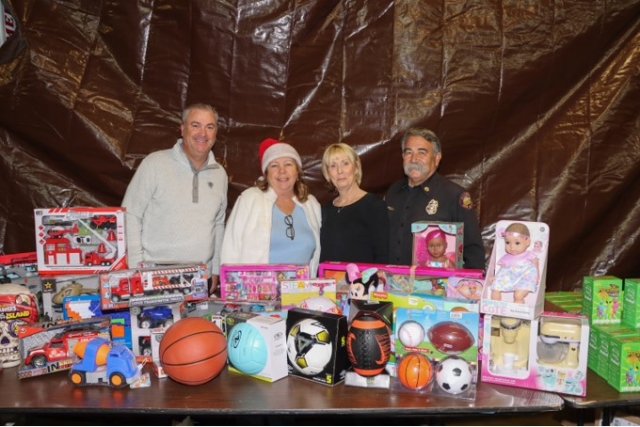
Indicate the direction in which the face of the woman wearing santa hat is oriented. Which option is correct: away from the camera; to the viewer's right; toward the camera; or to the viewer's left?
toward the camera

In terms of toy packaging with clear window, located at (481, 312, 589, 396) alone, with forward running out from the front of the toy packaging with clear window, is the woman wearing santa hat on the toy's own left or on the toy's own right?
on the toy's own right

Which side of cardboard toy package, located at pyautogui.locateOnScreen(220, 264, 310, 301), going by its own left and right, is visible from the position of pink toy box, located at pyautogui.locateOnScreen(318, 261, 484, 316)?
left

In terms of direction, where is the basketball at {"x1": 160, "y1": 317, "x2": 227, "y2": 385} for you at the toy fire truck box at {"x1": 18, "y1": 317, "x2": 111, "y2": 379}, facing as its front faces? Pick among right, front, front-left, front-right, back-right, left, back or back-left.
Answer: front-left

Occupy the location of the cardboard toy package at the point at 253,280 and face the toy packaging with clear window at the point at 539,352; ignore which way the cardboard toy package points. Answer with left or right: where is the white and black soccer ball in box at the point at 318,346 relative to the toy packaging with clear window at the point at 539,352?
right

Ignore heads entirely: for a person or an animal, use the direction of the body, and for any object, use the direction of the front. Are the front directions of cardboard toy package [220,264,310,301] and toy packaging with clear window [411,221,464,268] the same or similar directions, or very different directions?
same or similar directions

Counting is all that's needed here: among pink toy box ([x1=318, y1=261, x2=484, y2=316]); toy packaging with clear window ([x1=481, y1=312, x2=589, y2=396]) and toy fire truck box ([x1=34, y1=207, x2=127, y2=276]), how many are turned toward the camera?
3

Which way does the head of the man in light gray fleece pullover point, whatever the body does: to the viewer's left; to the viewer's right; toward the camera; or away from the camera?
toward the camera

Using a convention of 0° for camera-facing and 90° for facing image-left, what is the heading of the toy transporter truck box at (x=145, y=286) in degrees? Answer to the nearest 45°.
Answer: approximately 0°

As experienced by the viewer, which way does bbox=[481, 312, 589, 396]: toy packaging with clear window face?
facing the viewer

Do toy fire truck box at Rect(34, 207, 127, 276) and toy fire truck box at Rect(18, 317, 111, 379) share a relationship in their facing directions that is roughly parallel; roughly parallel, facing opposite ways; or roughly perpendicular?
roughly parallel

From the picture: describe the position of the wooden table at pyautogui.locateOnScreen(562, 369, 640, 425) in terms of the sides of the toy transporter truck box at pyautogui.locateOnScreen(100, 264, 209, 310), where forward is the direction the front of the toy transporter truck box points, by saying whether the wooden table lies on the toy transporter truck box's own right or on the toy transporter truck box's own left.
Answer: on the toy transporter truck box's own left

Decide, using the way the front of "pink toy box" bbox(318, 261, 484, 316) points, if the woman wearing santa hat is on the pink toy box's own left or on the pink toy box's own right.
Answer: on the pink toy box's own right

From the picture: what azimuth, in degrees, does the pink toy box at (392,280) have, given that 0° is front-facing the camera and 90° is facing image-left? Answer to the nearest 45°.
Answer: approximately 0°

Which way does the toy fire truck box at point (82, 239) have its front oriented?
toward the camera

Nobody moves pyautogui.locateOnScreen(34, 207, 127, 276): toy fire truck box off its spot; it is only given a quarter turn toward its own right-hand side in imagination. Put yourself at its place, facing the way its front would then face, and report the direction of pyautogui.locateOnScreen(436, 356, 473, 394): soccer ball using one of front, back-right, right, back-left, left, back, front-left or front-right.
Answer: back-left

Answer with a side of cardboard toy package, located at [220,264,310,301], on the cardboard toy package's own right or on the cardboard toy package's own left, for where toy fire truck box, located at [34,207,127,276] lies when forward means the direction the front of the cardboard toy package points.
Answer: on the cardboard toy package's own right

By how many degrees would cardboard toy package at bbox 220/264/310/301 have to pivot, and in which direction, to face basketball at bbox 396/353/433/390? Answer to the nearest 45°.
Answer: approximately 45° to its left

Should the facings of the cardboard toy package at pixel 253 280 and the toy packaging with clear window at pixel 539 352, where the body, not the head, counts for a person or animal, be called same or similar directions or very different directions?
same or similar directions
